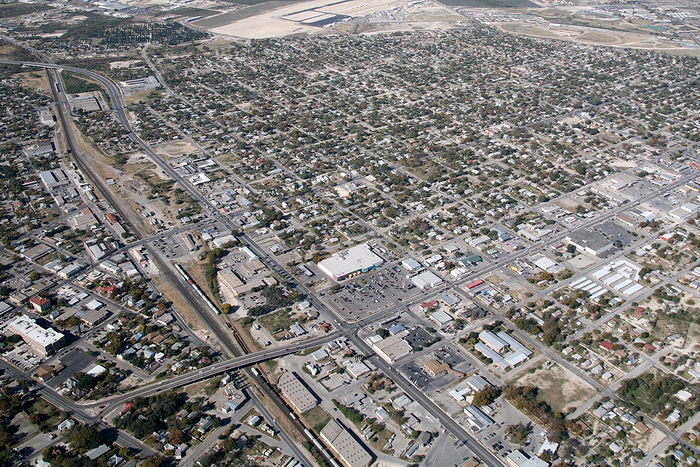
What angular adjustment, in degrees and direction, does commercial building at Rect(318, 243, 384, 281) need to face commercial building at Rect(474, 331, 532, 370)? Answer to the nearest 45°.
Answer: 0° — it already faces it

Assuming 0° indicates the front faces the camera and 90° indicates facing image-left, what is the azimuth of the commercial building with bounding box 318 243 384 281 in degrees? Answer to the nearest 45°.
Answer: approximately 315°

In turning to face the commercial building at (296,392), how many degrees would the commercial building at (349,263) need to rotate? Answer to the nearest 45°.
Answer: approximately 45° to its right

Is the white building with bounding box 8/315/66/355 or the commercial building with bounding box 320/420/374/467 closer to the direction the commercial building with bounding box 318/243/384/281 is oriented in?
the commercial building

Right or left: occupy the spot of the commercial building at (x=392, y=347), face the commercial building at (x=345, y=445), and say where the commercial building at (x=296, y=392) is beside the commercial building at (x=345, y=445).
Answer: right

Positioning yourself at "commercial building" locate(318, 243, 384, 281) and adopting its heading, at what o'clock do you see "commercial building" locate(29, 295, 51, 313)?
"commercial building" locate(29, 295, 51, 313) is roughly at 4 o'clock from "commercial building" locate(318, 243, 384, 281).

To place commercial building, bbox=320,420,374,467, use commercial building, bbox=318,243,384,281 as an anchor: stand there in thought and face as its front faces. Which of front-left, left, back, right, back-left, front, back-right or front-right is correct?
front-right

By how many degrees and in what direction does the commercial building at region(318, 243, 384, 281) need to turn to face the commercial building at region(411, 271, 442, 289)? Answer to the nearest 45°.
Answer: approximately 45° to its left

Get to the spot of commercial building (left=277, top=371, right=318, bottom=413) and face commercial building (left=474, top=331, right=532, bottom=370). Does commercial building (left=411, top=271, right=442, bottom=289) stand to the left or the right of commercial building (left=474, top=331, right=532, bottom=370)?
left

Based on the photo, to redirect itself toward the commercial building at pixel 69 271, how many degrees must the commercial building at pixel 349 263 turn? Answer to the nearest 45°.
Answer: approximately 135° to its right

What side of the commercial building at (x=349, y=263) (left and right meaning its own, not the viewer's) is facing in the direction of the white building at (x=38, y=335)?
right

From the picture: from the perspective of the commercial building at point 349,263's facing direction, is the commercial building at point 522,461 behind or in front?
in front
